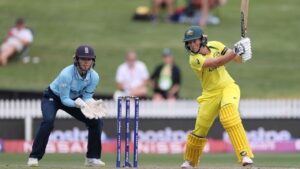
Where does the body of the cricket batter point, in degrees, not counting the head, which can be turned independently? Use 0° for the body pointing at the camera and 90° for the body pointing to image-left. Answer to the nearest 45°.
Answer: approximately 0°

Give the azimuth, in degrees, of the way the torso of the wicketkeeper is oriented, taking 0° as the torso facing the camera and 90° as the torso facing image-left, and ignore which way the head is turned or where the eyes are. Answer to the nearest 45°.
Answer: approximately 315°

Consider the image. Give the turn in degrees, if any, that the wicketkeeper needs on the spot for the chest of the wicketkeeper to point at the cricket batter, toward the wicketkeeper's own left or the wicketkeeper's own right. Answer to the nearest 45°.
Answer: approximately 45° to the wicketkeeper's own left

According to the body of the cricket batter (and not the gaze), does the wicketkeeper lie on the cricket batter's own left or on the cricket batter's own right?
on the cricket batter's own right
